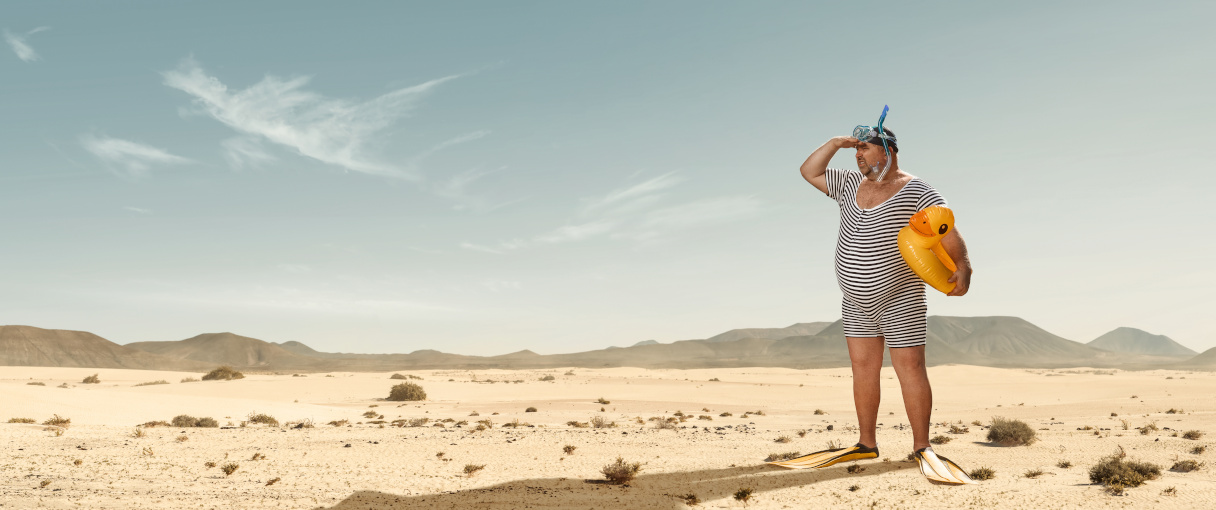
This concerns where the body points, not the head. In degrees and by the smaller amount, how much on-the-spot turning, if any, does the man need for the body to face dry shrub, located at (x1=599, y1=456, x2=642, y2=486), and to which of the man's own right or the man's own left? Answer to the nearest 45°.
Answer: approximately 45° to the man's own right

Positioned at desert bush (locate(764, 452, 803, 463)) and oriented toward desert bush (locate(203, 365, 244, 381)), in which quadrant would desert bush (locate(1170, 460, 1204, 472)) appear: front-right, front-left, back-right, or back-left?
back-right

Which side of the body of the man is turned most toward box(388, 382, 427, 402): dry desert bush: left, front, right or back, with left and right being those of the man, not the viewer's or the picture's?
right

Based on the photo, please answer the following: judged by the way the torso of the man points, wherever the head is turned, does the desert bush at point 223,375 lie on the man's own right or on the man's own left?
on the man's own right

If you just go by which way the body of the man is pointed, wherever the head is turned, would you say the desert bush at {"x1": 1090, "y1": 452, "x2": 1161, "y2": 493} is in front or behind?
behind

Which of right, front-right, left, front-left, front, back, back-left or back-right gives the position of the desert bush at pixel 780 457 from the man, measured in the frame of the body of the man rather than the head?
right

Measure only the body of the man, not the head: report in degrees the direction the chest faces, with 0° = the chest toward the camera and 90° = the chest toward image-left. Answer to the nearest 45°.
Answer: approximately 45°

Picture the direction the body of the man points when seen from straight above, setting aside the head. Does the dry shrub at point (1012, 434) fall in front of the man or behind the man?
behind
